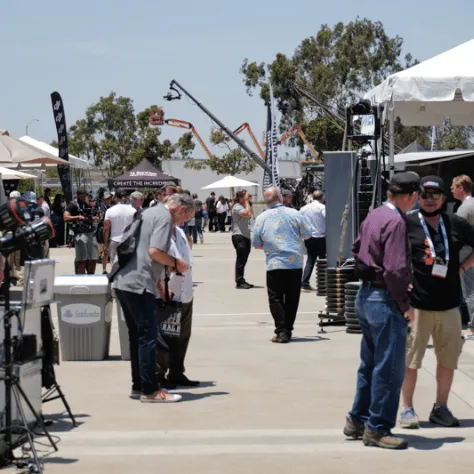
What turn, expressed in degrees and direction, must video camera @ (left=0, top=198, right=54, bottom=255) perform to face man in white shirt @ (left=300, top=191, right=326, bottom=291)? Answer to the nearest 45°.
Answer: approximately 45° to its left

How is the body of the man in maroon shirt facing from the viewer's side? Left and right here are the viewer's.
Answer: facing away from the viewer and to the right of the viewer

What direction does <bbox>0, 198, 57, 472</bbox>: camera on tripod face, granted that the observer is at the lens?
facing to the right of the viewer

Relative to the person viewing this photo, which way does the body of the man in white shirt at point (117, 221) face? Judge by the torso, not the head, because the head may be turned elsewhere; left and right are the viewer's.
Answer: facing away from the viewer

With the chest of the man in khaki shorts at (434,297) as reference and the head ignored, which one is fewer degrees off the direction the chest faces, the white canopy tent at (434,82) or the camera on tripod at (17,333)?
the camera on tripod

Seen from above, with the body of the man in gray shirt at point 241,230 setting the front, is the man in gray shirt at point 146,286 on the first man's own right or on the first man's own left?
on the first man's own right

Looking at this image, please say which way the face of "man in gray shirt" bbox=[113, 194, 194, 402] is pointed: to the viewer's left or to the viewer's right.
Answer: to the viewer's right

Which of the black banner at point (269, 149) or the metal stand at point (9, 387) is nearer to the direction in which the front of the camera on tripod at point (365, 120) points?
the black banner

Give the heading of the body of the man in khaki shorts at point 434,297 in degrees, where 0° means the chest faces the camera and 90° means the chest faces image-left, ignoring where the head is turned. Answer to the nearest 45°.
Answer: approximately 0°
